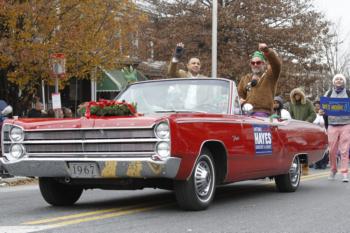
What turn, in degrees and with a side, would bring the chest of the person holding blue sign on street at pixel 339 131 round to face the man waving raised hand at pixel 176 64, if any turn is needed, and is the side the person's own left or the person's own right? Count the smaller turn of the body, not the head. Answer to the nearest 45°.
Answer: approximately 45° to the person's own right

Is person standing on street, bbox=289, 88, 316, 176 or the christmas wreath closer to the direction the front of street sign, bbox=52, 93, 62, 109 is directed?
the christmas wreath

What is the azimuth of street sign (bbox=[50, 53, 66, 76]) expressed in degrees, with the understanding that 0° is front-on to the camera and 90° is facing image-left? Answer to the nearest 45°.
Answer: approximately 0°

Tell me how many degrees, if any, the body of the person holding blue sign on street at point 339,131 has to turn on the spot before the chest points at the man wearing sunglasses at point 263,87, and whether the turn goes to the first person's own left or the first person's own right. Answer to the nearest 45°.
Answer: approximately 45° to the first person's own right

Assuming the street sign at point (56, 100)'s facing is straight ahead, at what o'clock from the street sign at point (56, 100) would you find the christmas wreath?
The christmas wreath is roughly at 12 o'clock from the street sign.

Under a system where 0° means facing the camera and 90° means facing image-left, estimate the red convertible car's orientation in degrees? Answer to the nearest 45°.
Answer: approximately 45°
